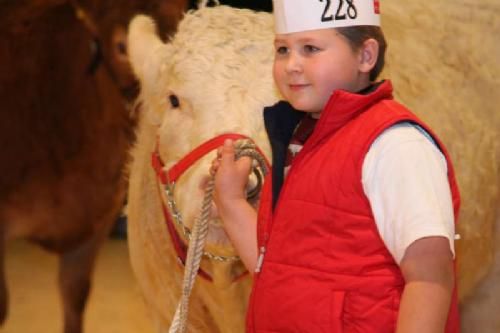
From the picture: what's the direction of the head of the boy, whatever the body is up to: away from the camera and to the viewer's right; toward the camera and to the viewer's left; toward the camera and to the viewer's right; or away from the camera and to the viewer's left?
toward the camera and to the viewer's left

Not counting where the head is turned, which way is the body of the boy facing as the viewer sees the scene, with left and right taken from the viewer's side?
facing the viewer and to the left of the viewer

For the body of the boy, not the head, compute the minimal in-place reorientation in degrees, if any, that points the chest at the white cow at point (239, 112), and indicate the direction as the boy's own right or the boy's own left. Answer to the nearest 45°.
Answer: approximately 135° to the boy's own right
